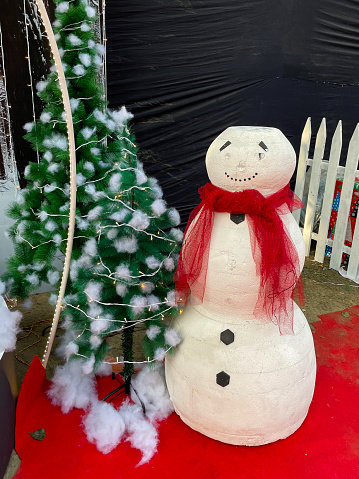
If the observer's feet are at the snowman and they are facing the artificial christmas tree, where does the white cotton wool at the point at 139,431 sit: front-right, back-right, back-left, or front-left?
front-left

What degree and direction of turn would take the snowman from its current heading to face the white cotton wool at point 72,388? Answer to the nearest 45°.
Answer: approximately 90° to its right

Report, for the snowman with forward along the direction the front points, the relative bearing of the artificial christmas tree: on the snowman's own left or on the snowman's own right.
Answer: on the snowman's own right

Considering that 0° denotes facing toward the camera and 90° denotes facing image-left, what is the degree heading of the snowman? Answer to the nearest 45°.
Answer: approximately 0°

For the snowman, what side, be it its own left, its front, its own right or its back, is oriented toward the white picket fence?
back

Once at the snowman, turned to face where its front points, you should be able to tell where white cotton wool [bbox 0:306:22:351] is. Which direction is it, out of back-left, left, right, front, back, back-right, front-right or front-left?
right
